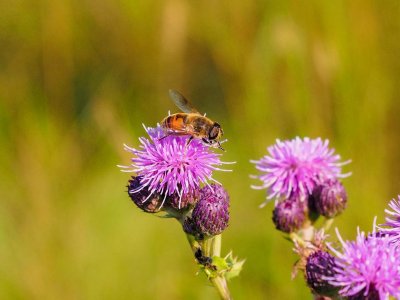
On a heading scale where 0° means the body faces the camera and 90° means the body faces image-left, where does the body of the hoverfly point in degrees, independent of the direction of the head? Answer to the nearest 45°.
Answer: approximately 270°

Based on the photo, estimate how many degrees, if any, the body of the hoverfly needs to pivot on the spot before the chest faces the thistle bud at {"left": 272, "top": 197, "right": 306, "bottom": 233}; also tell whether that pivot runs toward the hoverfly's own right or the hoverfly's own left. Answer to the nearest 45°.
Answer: approximately 45° to the hoverfly's own left

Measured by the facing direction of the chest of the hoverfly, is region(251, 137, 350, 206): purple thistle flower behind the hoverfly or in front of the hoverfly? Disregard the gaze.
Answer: in front
